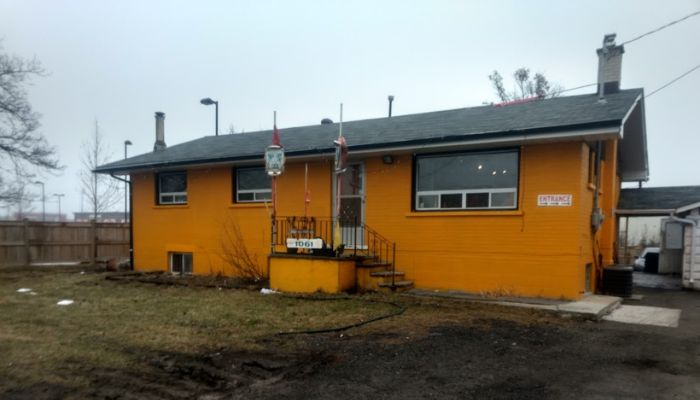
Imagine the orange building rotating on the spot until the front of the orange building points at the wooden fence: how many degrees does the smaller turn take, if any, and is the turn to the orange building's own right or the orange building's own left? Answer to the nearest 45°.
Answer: approximately 90° to the orange building's own right

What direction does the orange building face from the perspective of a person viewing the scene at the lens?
facing the viewer and to the left of the viewer
